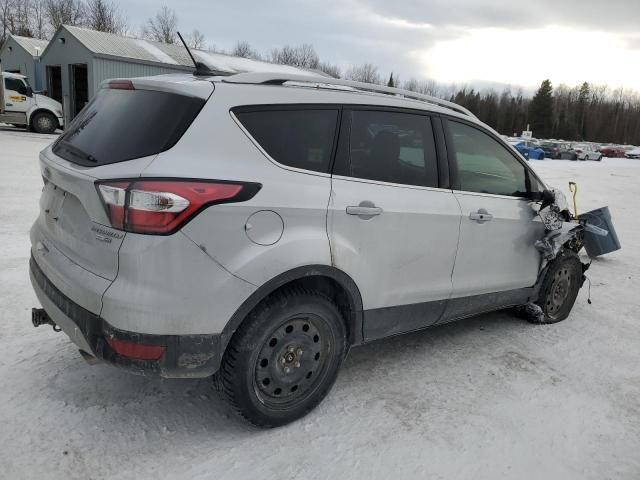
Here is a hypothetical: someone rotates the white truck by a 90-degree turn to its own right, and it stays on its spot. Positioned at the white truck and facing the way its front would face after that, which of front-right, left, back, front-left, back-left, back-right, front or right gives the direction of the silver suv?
front

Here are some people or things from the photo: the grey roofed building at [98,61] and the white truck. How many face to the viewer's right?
1

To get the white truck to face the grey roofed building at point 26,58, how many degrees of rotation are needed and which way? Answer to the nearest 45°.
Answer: approximately 90° to its left

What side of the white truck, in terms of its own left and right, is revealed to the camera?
right

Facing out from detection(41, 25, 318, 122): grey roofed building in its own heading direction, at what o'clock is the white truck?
The white truck is roughly at 11 o'clock from the grey roofed building.

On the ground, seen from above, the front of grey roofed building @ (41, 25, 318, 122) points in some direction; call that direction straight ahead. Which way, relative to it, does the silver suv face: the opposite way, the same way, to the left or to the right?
the opposite way

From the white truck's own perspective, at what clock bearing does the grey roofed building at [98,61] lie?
The grey roofed building is roughly at 10 o'clock from the white truck.

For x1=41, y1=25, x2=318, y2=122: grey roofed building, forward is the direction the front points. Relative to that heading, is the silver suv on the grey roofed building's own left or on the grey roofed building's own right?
on the grey roofed building's own left

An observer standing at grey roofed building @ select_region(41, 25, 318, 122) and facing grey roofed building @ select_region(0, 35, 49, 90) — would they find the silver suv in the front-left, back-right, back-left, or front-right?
back-left

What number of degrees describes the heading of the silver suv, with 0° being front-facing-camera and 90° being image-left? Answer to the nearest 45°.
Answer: approximately 225°
